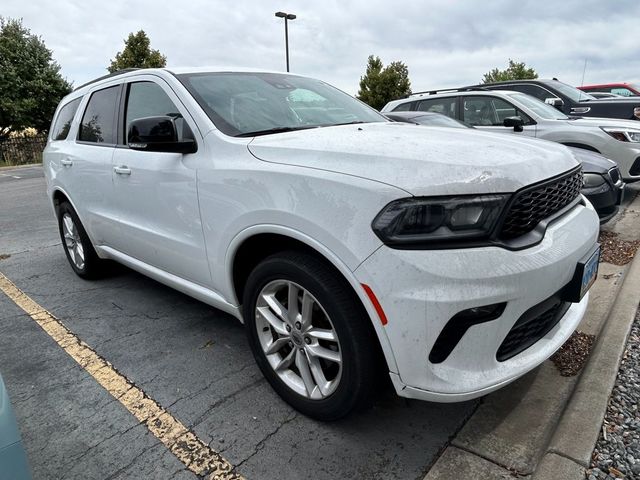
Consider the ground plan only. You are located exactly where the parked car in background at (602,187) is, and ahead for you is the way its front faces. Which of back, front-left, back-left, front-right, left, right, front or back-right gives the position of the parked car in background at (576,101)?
back-left

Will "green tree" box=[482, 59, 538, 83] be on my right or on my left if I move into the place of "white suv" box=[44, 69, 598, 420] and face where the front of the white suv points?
on my left

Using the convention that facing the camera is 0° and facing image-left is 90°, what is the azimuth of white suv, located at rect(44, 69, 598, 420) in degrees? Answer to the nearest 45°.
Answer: approximately 315°

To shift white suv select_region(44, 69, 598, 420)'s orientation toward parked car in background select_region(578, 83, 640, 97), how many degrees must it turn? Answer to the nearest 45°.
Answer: approximately 90° to its left

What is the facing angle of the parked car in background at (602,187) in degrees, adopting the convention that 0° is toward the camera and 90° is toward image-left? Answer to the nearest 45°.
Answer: approximately 315°

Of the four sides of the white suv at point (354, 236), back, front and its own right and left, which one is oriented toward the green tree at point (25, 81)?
back

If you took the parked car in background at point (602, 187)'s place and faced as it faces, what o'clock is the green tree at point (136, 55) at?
The green tree is roughly at 6 o'clock from the parked car in background.

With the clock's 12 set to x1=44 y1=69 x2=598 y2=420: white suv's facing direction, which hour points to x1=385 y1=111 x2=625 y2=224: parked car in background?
The parked car in background is roughly at 9 o'clock from the white suv.

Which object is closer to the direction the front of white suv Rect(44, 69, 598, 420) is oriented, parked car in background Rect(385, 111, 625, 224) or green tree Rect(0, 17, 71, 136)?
the parked car in background

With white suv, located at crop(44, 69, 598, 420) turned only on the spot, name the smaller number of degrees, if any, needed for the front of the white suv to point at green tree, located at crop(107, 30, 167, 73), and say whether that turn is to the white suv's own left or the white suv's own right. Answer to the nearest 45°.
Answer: approximately 135° to the white suv's own left
